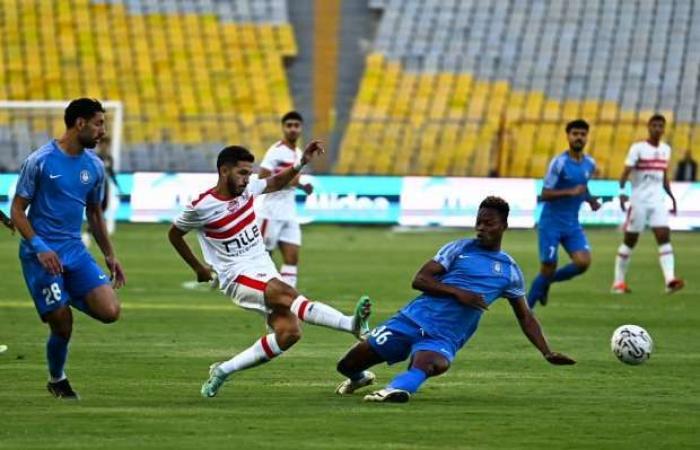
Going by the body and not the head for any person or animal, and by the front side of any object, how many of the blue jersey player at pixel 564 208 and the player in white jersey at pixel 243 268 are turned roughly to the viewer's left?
0

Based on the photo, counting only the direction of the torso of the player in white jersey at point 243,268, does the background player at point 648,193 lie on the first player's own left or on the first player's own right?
on the first player's own left

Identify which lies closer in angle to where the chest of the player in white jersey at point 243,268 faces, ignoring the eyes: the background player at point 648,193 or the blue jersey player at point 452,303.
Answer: the blue jersey player

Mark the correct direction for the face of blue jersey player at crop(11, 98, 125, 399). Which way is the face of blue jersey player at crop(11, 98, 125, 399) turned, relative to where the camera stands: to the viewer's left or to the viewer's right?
to the viewer's right

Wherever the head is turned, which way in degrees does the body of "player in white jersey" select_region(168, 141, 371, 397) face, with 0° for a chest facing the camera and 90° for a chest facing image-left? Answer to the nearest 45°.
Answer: approximately 315°

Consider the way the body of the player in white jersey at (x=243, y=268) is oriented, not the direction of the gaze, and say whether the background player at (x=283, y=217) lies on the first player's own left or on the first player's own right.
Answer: on the first player's own left

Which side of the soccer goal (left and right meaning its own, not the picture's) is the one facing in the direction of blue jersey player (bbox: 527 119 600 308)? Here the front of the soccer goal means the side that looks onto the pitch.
front

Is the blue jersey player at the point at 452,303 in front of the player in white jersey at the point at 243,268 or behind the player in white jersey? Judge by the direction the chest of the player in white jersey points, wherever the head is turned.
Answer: in front

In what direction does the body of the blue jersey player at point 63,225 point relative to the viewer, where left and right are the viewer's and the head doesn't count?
facing the viewer and to the right of the viewer
